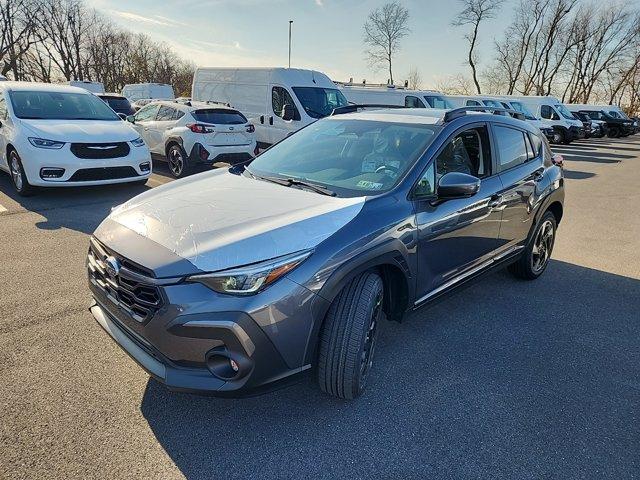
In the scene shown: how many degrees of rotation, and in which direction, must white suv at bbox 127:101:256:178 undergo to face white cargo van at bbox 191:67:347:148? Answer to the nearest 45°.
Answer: approximately 90° to its right

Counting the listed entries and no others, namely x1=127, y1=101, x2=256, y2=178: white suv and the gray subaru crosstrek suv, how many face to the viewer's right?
0

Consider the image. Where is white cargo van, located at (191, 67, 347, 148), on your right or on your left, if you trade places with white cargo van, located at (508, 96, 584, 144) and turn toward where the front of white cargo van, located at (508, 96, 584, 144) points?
on your right

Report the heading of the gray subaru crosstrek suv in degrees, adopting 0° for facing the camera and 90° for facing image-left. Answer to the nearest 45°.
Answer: approximately 45°

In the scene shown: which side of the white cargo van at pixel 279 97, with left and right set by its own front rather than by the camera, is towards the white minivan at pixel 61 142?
right

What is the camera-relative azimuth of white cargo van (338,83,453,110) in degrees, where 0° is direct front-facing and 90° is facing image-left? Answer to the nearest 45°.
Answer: approximately 315°

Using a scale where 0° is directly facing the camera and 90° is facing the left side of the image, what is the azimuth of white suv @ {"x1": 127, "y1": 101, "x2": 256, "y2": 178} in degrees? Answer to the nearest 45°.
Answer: approximately 135°

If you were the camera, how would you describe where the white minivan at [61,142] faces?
facing the viewer and to the right of the viewer

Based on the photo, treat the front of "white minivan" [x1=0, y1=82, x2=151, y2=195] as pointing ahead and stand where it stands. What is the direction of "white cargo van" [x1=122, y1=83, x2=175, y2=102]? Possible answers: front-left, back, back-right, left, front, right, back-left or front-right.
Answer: back-left

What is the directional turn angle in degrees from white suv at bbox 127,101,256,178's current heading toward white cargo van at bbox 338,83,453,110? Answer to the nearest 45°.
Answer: approximately 90° to its right

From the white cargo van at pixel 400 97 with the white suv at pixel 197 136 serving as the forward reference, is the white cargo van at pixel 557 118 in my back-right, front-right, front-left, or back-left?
back-left

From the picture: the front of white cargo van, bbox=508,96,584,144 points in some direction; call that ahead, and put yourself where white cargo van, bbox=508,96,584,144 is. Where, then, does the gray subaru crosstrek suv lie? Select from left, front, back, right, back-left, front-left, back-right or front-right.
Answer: front-right

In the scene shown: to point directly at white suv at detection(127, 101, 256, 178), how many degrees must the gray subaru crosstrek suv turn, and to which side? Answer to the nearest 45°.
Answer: approximately 135° to its right

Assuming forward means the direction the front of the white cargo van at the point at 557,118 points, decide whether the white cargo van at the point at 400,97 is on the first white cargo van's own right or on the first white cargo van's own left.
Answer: on the first white cargo van's own right
